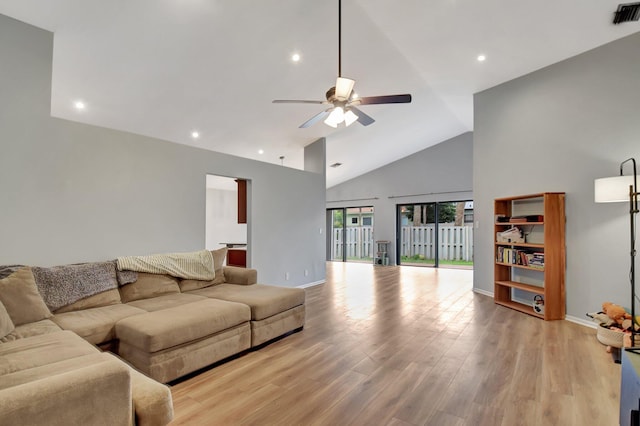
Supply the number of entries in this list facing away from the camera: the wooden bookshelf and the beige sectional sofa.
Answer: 0

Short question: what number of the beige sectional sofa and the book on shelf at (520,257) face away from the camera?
0

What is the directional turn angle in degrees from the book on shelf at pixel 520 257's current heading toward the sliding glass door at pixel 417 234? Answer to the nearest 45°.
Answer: approximately 90° to its right

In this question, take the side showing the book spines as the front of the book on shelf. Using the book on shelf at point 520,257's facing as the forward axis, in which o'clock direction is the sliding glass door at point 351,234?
The sliding glass door is roughly at 3 o'clock from the book on shelf.

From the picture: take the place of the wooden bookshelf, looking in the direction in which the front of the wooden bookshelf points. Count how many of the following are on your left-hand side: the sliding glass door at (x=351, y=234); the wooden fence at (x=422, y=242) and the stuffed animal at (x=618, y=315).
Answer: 1

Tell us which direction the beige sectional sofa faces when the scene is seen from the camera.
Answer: facing the viewer and to the right of the viewer

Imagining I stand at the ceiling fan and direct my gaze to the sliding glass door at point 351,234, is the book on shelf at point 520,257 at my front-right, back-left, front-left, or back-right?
front-right

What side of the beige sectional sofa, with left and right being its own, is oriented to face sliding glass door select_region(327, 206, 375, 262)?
left

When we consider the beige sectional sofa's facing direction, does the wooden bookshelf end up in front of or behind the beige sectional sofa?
in front

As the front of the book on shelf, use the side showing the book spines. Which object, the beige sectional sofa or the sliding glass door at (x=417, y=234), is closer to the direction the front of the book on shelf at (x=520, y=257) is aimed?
the beige sectional sofa

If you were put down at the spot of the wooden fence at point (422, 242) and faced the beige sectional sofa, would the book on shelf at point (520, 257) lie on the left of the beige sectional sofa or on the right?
left

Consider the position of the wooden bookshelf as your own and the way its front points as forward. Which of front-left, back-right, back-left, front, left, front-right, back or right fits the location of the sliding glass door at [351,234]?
right

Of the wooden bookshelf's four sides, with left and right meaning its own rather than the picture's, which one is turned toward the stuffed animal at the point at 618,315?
left

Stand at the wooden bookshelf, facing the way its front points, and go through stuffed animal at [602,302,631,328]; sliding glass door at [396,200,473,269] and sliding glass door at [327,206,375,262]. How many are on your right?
2

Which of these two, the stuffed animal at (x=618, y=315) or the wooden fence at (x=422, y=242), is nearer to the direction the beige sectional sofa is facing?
the stuffed animal

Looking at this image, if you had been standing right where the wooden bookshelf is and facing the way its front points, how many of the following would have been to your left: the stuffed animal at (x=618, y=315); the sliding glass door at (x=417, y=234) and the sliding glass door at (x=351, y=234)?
1

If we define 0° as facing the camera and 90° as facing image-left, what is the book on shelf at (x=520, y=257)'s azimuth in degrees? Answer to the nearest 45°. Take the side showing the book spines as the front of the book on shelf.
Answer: approximately 45°

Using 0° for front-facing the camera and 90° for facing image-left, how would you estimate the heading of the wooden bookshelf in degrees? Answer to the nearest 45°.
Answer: approximately 45°

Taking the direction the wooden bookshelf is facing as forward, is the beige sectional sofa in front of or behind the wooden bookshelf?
in front
